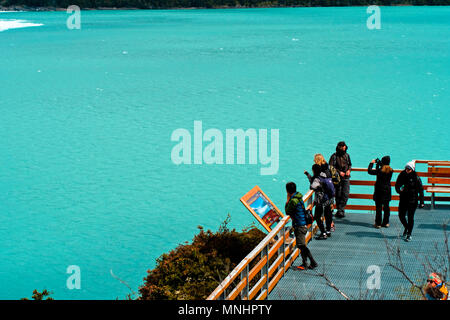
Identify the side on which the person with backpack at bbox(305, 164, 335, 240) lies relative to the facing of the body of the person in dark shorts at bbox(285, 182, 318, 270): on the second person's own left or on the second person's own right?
on the second person's own right

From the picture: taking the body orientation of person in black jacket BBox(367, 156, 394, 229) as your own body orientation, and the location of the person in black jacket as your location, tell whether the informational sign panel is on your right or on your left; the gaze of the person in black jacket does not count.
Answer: on your left

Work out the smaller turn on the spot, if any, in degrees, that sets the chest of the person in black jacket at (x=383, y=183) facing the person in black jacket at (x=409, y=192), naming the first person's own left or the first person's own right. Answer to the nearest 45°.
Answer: approximately 180°

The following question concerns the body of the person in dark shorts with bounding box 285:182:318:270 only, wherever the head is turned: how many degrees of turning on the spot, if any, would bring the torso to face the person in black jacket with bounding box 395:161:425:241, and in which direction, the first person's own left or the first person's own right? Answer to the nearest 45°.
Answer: approximately 90° to the first person's own right

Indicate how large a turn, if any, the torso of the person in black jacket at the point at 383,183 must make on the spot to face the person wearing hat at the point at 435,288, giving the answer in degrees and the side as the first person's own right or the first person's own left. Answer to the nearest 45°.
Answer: approximately 135° to the first person's own left

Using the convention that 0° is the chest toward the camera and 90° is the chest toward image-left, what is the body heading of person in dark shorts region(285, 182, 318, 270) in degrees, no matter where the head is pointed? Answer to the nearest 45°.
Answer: approximately 135°

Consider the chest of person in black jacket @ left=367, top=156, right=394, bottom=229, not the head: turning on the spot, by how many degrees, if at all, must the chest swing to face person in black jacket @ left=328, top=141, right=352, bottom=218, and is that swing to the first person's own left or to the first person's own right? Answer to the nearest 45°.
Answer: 0° — they already face them

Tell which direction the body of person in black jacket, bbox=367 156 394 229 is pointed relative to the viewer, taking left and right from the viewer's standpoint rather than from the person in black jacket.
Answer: facing away from the viewer and to the left of the viewer

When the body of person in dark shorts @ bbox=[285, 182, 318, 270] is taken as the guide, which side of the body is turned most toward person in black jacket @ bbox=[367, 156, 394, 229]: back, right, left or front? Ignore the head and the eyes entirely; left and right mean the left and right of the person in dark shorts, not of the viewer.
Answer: right

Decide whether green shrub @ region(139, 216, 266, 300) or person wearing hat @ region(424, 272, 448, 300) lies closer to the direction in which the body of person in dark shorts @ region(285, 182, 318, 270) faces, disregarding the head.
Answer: the green shrub

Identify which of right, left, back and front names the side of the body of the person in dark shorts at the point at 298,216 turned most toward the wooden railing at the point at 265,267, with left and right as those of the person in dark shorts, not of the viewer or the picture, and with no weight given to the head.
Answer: left

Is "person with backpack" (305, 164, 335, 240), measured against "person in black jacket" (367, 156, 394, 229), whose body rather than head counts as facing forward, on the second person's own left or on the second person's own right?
on the second person's own left
